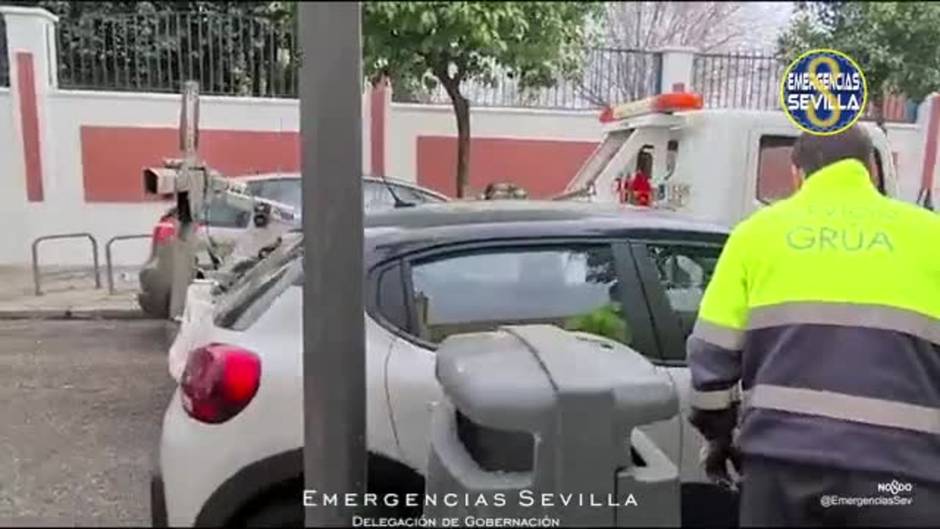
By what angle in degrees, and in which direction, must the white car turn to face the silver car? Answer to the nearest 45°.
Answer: approximately 135° to its left

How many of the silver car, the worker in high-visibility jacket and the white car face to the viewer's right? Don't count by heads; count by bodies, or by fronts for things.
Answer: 2

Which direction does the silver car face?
to the viewer's right

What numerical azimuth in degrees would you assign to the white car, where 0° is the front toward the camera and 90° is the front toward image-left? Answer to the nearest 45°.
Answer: approximately 270°

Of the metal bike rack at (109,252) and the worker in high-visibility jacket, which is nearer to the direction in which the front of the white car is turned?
the worker in high-visibility jacket

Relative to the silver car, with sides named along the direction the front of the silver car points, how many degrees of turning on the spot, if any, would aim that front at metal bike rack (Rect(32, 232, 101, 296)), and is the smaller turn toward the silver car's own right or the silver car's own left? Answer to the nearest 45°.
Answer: approximately 135° to the silver car's own left

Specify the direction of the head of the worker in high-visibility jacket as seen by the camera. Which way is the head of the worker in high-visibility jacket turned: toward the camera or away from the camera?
away from the camera

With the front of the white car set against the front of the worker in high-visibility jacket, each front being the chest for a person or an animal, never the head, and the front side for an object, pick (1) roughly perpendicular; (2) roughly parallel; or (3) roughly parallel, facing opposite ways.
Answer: roughly perpendicular

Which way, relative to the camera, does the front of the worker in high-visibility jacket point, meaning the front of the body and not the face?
away from the camera

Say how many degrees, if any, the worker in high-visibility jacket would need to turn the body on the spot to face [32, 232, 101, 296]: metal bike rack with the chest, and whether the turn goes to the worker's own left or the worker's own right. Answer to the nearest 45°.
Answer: approximately 45° to the worker's own left

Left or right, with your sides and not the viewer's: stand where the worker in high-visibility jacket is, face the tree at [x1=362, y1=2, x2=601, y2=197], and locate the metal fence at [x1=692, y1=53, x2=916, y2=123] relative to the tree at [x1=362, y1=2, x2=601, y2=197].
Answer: right

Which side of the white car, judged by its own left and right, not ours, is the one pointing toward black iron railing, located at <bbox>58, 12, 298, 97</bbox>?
left

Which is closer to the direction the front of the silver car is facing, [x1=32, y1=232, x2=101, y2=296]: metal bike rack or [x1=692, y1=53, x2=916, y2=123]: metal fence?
the metal fence

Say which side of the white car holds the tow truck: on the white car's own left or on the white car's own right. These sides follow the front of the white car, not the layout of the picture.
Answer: on the white car's own left
